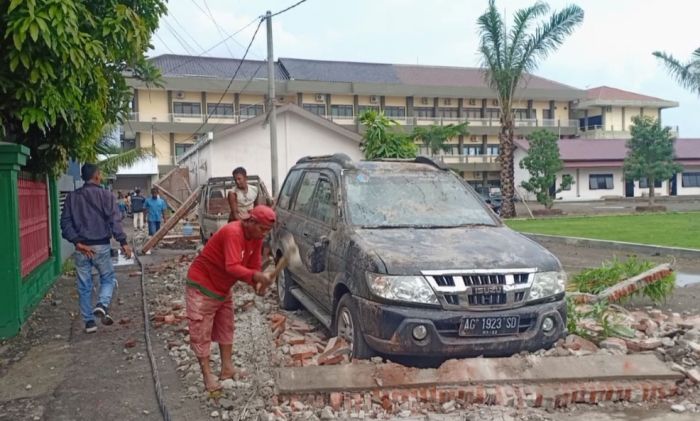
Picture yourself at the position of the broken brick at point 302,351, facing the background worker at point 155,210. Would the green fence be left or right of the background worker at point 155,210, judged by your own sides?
left

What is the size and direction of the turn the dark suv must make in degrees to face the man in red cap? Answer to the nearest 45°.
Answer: approximately 135° to its right

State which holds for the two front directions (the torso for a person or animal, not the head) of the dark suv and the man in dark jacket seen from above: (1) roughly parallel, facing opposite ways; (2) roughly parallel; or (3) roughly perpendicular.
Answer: roughly parallel, facing opposite ways

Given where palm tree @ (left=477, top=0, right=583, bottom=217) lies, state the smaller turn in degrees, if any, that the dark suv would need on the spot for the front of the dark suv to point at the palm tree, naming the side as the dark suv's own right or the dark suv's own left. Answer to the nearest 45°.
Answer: approximately 135° to the dark suv's own left

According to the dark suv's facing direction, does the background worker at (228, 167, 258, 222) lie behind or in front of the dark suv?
behind

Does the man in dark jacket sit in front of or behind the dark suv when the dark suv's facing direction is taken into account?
behind

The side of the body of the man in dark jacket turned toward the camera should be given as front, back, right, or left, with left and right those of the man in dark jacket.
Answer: back

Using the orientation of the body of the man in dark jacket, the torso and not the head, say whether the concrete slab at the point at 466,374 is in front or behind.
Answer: behind

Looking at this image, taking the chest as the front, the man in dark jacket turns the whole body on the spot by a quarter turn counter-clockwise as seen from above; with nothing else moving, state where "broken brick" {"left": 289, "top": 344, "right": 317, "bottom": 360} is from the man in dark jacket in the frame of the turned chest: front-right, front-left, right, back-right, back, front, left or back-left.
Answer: back-left

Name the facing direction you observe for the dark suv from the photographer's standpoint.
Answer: facing the viewer and to the right of the viewer
